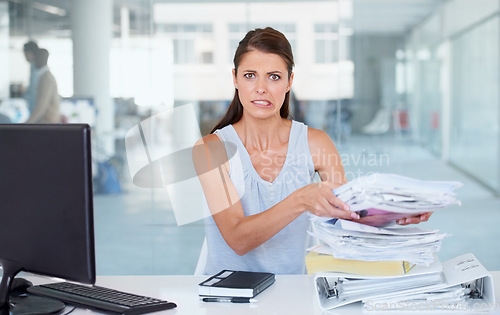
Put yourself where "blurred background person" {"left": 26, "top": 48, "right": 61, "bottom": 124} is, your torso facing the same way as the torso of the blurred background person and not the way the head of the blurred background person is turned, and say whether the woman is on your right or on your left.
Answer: on your left

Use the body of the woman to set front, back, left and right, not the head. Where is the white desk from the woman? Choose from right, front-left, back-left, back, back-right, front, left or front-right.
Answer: front

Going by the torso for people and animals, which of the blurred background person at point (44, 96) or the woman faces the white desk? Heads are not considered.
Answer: the woman

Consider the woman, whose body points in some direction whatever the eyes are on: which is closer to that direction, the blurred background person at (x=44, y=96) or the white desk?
the white desk

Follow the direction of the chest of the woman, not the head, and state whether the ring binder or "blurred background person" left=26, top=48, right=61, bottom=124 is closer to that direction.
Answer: the ring binder

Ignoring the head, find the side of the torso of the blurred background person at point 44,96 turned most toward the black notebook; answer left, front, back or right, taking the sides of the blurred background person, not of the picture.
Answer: left

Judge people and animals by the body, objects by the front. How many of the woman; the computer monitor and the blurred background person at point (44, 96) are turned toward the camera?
1

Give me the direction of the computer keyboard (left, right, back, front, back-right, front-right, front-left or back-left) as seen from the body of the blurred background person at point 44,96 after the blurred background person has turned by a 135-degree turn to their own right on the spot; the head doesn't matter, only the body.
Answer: back-right

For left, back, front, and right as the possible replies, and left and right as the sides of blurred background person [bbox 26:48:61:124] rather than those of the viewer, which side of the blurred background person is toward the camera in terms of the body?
left

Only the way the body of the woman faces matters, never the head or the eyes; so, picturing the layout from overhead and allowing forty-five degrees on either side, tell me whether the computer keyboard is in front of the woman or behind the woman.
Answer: in front

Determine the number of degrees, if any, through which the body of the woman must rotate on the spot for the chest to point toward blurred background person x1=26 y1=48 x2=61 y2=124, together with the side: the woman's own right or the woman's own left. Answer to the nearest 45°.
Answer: approximately 135° to the woman's own right

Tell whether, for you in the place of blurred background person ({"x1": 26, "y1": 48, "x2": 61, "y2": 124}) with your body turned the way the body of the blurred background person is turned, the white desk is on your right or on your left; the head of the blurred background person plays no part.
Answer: on your left

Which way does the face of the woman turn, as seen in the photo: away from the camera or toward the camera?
toward the camera

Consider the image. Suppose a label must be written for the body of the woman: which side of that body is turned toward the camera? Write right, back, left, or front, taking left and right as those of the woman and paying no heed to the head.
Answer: front

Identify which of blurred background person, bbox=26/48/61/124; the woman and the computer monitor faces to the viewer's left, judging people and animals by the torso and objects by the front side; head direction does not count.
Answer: the blurred background person

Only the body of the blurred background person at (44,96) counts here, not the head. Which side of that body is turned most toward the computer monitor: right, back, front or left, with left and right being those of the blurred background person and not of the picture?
left
